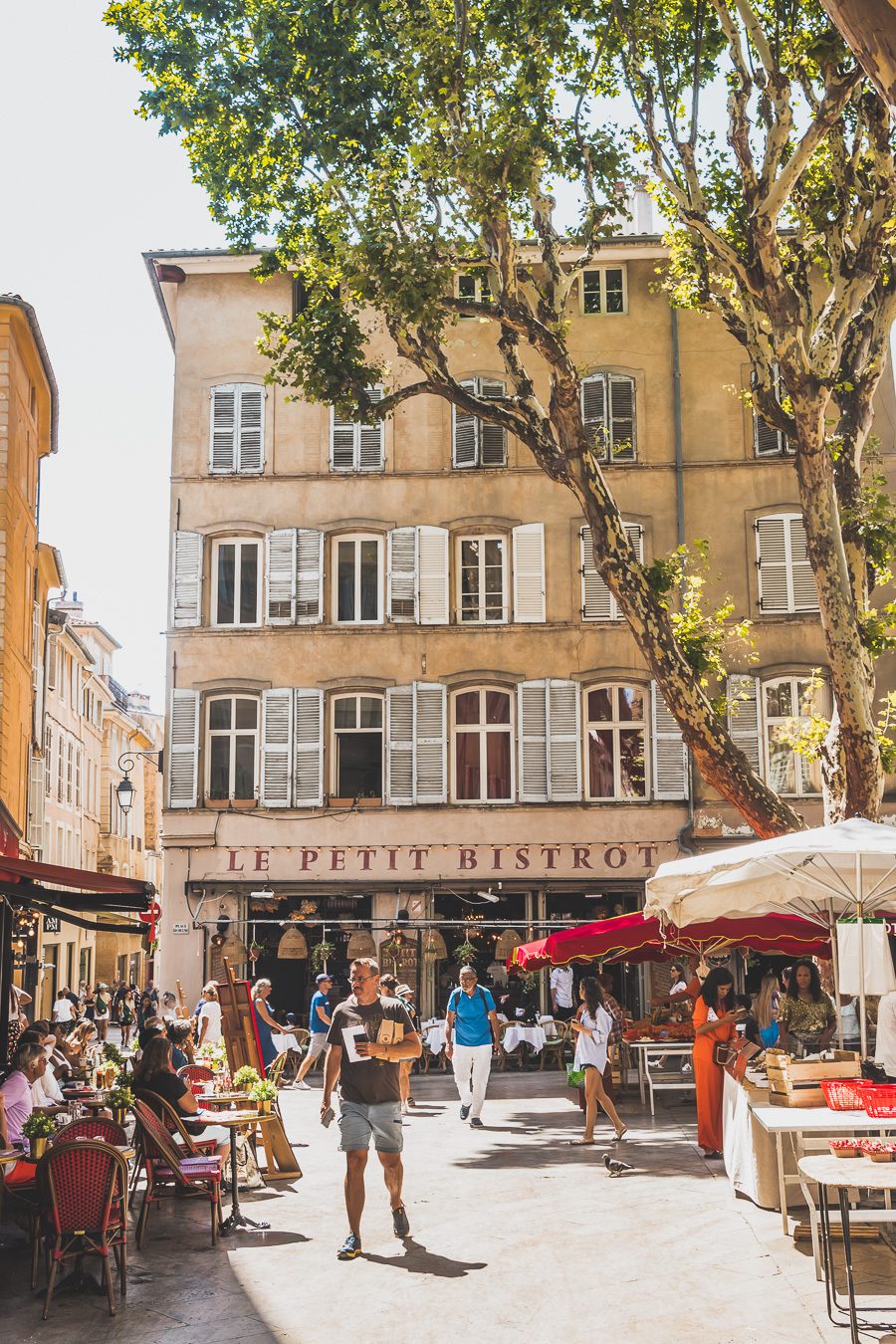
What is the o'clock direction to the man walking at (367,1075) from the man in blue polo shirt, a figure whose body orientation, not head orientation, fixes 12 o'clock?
The man walking is roughly at 12 o'clock from the man in blue polo shirt.

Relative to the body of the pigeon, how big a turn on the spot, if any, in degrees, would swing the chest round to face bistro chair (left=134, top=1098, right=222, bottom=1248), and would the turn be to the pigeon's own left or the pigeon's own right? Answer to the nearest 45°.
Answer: approximately 45° to the pigeon's own left

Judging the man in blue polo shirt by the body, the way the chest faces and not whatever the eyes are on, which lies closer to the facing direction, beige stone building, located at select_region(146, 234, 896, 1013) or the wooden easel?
the wooden easel

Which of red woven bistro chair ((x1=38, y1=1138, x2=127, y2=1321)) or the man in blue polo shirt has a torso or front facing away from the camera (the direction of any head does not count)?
the red woven bistro chair

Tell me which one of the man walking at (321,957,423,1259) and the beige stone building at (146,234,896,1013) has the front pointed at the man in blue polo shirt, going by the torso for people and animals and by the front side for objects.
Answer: the beige stone building

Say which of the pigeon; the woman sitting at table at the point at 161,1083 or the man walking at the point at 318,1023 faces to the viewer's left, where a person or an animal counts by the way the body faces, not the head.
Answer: the pigeon

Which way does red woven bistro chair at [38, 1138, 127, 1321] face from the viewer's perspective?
away from the camera

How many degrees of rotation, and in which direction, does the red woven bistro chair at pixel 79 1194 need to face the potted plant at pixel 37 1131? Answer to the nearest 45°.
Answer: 0° — it already faces it

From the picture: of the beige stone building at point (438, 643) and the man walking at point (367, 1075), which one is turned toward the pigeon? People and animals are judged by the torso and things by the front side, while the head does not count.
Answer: the beige stone building
